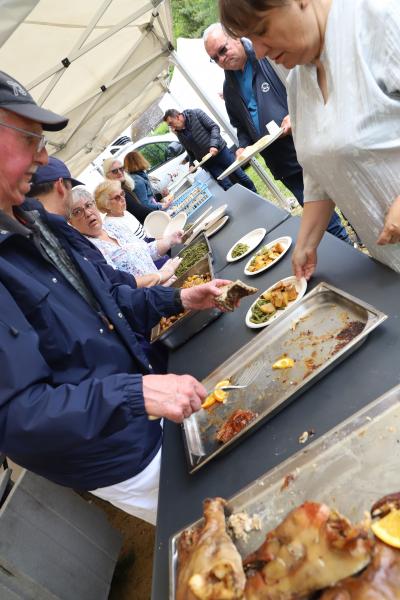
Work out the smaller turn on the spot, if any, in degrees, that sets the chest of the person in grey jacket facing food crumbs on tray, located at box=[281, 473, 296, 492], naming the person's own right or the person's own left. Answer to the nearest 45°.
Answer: approximately 45° to the person's own left

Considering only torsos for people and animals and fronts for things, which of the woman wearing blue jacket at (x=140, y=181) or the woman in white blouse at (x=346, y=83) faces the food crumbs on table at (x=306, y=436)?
the woman in white blouse

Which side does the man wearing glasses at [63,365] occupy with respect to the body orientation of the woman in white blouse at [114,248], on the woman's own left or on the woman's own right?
on the woman's own right

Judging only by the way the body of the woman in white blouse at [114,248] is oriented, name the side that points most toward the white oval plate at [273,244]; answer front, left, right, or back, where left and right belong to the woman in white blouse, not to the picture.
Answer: front

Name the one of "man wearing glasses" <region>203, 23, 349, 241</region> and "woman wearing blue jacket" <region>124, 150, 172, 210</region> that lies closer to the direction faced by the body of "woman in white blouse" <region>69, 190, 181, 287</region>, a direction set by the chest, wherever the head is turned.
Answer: the man wearing glasses

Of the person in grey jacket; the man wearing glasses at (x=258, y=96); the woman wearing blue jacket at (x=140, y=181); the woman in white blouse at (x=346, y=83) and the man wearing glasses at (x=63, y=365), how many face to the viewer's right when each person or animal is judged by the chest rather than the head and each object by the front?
2

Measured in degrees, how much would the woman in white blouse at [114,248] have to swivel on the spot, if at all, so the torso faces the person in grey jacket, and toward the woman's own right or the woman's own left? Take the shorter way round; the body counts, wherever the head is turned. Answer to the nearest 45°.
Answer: approximately 90° to the woman's own left

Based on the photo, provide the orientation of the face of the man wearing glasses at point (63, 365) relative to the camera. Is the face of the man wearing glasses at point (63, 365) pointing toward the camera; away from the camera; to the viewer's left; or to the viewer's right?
to the viewer's right

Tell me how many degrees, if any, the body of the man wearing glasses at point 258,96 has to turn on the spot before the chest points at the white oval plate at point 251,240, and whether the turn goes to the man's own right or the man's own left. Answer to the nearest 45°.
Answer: approximately 45° to the man's own left

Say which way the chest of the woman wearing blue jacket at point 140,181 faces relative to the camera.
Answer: to the viewer's right

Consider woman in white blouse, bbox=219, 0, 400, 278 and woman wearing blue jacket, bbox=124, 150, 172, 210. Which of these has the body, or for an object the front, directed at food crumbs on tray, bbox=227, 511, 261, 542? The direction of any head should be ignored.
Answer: the woman in white blouse

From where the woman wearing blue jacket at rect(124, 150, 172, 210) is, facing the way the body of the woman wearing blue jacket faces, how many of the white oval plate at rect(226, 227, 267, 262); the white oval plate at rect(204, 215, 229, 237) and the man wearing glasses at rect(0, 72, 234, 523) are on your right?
3

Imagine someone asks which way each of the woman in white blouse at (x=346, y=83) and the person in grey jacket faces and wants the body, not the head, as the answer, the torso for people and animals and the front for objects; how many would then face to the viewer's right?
0

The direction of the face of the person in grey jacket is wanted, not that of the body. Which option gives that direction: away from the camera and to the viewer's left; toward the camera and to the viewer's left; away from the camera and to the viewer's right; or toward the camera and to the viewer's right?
toward the camera and to the viewer's left

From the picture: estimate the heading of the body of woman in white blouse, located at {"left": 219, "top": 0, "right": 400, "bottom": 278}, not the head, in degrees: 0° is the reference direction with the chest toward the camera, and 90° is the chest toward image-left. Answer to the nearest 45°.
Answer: approximately 45°

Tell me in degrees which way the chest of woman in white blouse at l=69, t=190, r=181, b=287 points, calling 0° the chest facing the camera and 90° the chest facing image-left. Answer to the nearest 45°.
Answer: approximately 315°

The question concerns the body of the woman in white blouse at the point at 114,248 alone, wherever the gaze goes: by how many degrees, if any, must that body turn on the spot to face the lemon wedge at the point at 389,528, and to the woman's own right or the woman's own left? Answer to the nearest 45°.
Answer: approximately 45° to the woman's own right
